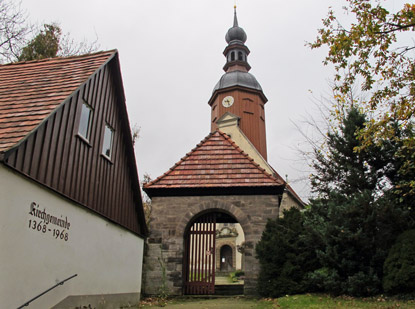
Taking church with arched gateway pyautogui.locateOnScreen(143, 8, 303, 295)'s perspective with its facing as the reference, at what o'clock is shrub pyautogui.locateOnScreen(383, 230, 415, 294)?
The shrub is roughly at 10 o'clock from the church with arched gateway.

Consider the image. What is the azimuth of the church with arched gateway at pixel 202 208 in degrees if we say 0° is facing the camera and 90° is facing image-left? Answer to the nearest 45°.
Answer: approximately 0°

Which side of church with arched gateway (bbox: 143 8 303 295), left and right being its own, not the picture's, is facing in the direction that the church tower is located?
back

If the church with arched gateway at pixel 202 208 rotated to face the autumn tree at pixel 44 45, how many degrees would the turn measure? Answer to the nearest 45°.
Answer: approximately 135° to its right

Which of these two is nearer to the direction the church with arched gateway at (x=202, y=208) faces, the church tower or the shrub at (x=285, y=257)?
the shrub

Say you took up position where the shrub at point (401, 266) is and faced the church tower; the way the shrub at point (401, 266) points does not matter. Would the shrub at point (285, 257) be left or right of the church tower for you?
left

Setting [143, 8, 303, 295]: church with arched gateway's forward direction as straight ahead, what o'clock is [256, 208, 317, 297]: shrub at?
The shrub is roughly at 10 o'clock from the church with arched gateway.
